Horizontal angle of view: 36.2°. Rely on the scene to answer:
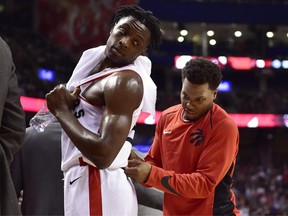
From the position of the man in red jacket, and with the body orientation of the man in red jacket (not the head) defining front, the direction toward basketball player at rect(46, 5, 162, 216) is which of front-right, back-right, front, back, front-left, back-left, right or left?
front

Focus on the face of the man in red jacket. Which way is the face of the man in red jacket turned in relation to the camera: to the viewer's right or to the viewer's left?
to the viewer's left

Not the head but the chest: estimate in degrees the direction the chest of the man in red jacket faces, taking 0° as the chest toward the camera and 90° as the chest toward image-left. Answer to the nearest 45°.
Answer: approximately 45°

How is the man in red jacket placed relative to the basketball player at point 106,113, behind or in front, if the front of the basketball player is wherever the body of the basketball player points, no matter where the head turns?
behind

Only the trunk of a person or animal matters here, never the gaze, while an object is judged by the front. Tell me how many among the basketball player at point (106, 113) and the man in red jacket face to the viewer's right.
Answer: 0

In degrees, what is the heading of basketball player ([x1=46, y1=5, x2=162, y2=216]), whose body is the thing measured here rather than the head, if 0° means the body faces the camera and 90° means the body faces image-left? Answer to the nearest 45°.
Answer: approximately 90°
